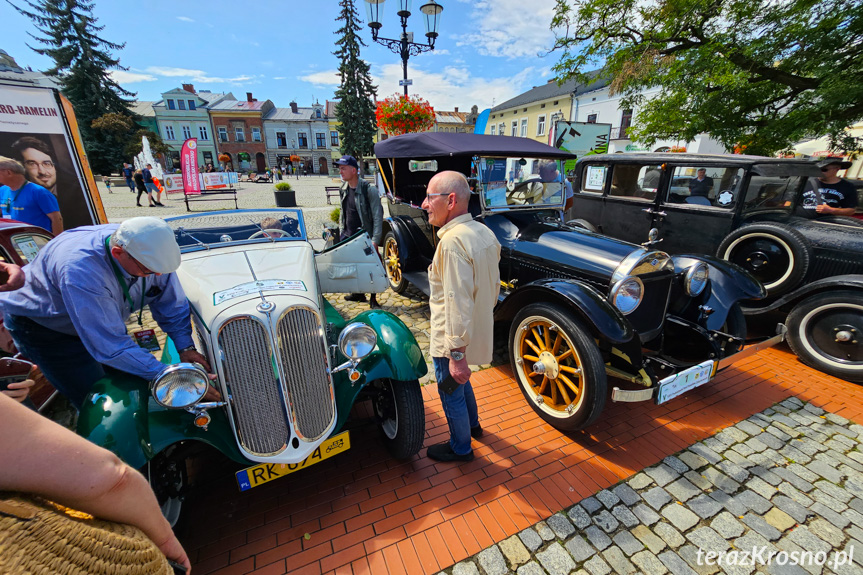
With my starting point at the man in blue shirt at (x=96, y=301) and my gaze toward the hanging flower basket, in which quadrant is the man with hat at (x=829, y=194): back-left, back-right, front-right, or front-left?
front-right

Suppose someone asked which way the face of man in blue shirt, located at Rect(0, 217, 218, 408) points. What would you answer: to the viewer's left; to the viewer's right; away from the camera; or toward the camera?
to the viewer's right

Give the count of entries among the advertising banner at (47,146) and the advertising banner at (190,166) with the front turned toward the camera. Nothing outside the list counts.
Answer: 2

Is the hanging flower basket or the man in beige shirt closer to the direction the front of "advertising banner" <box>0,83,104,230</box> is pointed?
the man in beige shirt

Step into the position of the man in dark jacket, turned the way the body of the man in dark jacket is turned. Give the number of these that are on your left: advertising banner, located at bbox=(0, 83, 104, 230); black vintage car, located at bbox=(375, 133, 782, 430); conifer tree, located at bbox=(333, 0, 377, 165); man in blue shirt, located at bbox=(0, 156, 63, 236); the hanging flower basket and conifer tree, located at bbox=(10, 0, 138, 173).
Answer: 1

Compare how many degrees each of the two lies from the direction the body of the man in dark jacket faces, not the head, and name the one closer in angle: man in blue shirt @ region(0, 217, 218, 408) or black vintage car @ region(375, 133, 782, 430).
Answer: the man in blue shirt

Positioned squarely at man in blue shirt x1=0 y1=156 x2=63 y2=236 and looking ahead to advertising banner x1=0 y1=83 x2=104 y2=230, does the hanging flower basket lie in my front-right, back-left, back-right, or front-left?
front-right

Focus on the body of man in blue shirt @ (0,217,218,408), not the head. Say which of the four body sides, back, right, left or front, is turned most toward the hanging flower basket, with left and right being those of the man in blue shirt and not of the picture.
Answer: left

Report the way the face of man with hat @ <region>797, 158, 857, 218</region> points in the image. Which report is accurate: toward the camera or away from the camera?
toward the camera

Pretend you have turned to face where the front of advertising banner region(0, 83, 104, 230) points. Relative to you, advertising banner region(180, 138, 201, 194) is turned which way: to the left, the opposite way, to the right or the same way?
the same way

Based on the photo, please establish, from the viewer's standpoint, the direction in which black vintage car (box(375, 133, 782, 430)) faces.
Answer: facing the viewer and to the right of the viewer

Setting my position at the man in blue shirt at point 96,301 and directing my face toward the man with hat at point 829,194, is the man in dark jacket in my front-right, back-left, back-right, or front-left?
front-left

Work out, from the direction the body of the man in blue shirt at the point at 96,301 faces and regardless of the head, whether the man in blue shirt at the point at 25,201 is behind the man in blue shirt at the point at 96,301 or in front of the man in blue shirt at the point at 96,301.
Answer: behind

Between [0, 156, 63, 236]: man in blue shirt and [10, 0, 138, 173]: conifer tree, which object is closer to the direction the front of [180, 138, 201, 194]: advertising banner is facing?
the man in blue shirt

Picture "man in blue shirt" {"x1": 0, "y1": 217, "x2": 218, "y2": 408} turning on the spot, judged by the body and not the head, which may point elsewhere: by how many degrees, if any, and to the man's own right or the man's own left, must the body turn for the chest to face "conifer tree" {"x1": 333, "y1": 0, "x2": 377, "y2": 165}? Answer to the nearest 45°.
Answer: approximately 90° to the man's own left

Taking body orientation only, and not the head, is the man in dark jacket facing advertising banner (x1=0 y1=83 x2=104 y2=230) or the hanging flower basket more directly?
the advertising banner

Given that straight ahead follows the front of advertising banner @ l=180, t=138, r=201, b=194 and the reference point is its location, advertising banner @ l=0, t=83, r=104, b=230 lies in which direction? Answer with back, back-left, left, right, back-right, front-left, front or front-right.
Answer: front

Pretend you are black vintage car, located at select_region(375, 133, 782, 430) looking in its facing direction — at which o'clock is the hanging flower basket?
The hanging flower basket is roughly at 6 o'clock from the black vintage car.

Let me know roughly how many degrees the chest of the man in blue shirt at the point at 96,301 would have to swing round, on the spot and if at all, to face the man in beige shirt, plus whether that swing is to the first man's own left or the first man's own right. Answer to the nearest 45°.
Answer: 0° — they already face them
